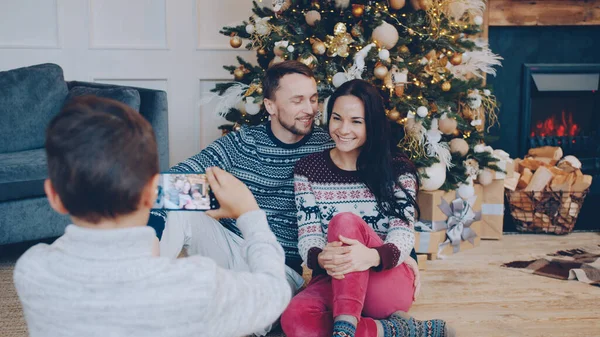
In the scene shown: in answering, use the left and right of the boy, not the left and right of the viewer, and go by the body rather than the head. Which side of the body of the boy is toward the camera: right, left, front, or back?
back

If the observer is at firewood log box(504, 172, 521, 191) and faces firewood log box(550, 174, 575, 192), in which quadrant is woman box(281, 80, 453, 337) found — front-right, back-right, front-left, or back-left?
back-right

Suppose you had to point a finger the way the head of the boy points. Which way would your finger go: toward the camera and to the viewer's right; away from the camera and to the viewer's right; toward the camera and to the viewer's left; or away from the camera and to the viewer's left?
away from the camera and to the viewer's right

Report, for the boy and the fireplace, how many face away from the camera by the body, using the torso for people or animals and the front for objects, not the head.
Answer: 1

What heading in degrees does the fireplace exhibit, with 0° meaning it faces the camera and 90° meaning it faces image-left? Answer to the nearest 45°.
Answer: approximately 0°

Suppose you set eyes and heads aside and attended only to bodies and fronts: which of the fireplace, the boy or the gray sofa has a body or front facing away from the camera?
the boy

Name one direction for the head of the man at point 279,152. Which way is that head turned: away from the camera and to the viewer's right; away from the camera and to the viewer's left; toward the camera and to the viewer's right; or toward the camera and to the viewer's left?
toward the camera and to the viewer's right

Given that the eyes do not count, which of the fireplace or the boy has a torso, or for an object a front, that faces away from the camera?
the boy
